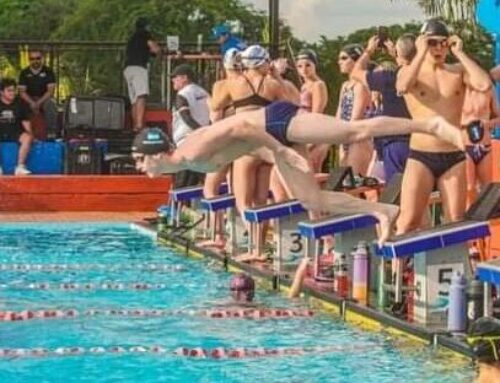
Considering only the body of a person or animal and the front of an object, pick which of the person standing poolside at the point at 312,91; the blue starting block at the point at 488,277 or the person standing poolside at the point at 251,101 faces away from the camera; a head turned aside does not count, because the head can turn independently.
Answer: the person standing poolside at the point at 251,101

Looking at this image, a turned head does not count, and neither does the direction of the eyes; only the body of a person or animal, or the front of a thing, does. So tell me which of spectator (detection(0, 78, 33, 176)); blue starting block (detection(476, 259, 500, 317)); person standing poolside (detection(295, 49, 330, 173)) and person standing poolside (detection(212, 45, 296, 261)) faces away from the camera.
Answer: person standing poolside (detection(212, 45, 296, 261))

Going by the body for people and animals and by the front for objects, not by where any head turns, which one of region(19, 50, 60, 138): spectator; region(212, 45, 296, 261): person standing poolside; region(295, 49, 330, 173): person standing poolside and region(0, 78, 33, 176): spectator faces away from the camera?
region(212, 45, 296, 261): person standing poolside

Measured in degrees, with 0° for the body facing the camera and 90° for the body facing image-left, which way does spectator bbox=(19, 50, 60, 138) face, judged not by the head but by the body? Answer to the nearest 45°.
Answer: approximately 0°

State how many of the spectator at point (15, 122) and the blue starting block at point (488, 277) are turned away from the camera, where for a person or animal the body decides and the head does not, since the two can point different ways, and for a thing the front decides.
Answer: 0

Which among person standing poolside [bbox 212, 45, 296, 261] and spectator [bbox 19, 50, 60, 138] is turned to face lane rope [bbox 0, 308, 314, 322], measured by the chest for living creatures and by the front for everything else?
the spectator

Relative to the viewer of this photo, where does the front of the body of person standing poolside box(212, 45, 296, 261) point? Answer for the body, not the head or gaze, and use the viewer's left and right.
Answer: facing away from the viewer

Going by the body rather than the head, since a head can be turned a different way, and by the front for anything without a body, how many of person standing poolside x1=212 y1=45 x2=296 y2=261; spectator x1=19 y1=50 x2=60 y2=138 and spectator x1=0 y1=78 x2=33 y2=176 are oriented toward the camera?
2

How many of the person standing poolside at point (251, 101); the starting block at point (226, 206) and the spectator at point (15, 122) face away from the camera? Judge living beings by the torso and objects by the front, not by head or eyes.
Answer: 1

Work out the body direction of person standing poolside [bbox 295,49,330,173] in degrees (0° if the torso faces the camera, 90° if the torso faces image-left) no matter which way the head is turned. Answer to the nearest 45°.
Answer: approximately 45°
